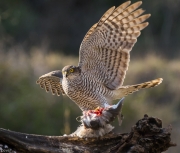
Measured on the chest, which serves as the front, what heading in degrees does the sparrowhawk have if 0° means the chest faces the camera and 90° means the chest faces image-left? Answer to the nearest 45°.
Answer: approximately 45°
